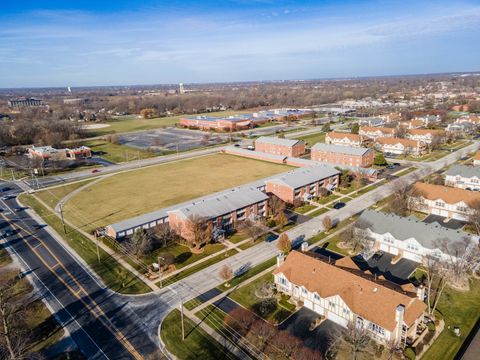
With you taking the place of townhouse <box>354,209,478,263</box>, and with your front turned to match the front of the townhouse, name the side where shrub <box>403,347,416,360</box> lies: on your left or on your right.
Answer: on your left

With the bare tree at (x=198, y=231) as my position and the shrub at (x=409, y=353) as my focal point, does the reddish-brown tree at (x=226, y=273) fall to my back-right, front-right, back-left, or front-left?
front-right

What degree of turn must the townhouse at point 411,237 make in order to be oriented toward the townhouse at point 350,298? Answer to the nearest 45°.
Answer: approximately 45° to its left

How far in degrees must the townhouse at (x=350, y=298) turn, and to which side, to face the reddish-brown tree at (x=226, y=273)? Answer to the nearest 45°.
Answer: approximately 45° to its right

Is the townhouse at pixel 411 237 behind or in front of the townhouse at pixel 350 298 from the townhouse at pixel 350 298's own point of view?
behind

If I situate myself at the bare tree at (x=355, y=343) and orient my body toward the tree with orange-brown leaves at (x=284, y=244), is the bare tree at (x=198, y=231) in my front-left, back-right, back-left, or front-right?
front-left

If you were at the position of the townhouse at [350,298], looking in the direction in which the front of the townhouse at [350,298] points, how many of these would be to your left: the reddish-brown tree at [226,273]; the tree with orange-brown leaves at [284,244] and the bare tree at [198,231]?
0

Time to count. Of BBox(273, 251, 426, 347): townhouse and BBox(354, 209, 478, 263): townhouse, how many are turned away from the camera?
0

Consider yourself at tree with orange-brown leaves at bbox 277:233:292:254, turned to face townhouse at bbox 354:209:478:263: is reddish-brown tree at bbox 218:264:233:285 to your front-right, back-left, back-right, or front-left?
back-right

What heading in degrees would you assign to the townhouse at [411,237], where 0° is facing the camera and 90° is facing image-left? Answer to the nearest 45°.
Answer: approximately 45°

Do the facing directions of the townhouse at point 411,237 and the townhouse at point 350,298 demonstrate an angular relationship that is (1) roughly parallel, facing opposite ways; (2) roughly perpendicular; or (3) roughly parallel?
roughly parallel

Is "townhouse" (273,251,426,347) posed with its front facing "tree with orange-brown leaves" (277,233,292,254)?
no

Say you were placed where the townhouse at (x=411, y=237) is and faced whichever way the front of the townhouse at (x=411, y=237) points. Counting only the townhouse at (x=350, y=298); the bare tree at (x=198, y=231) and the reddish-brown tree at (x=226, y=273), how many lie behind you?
0
